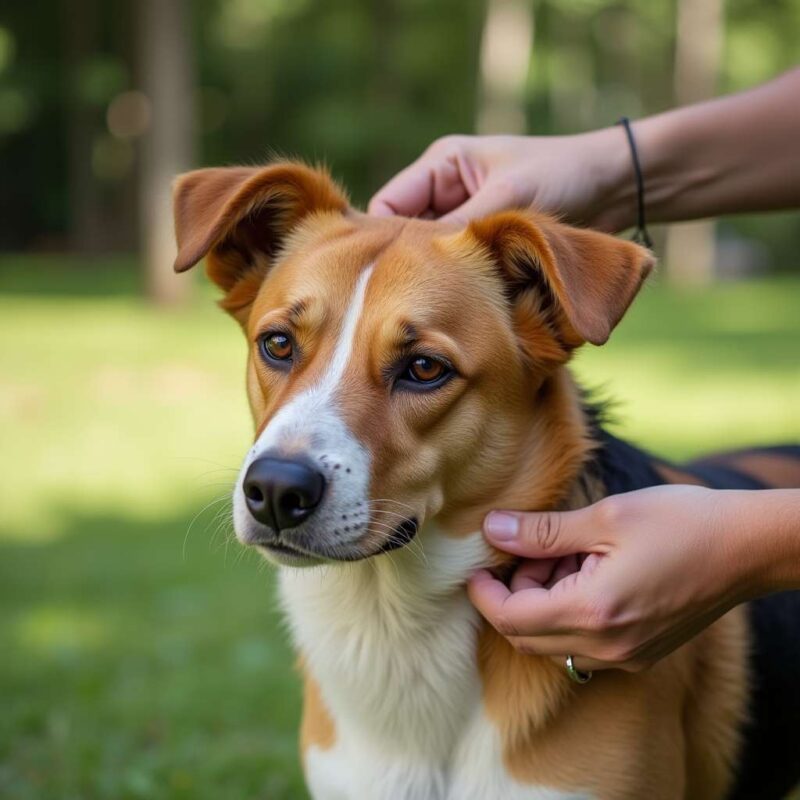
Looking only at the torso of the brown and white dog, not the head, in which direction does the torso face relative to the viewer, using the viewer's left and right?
facing the viewer and to the left of the viewer

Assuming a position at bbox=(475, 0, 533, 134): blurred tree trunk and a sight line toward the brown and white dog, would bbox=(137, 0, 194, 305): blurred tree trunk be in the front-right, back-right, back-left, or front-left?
front-right

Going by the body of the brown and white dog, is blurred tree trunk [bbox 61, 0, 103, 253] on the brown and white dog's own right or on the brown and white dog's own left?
on the brown and white dog's own right

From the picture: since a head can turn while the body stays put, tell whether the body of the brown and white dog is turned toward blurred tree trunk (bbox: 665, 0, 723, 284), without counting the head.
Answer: no

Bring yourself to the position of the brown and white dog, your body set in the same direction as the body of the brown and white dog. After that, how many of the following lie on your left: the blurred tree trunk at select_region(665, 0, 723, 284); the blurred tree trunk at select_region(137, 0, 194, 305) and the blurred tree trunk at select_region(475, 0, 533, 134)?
0

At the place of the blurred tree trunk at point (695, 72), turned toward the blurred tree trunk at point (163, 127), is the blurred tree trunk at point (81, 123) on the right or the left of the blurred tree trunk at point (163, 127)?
right

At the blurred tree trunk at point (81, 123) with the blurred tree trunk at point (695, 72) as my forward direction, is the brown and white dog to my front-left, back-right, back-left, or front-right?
front-right

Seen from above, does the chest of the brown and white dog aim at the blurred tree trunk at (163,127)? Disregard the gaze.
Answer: no

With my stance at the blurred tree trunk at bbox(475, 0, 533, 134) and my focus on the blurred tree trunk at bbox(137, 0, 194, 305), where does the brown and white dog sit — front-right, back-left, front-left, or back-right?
front-left
